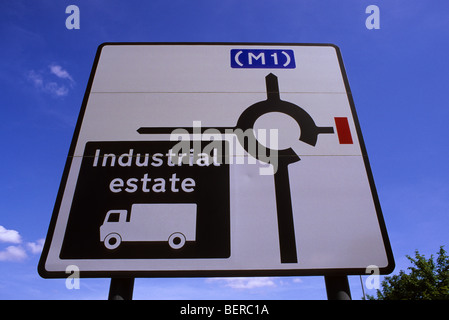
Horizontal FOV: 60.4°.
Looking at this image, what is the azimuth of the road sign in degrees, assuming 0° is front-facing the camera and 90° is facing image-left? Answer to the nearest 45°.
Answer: approximately 0°

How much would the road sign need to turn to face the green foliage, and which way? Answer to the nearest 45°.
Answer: approximately 135° to its left
